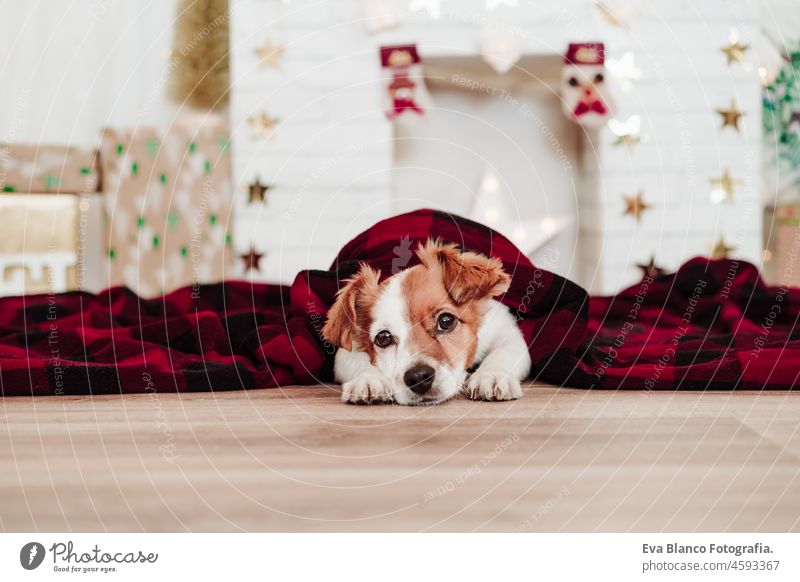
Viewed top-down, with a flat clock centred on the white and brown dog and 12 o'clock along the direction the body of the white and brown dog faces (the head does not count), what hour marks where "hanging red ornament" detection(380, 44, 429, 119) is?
The hanging red ornament is roughly at 6 o'clock from the white and brown dog.

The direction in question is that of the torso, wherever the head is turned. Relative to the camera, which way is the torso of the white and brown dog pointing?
toward the camera

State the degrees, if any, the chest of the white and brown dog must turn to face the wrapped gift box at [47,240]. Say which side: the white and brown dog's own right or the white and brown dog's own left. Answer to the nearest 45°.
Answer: approximately 135° to the white and brown dog's own right

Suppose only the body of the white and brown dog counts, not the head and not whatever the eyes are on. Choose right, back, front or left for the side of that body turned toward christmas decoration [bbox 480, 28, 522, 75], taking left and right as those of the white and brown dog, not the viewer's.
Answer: back

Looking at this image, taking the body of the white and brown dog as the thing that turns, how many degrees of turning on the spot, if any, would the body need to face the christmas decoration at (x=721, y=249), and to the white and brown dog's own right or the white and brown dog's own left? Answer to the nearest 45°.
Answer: approximately 135° to the white and brown dog's own left

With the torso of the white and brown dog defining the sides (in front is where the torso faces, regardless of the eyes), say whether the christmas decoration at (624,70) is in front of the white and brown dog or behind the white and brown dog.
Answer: behind

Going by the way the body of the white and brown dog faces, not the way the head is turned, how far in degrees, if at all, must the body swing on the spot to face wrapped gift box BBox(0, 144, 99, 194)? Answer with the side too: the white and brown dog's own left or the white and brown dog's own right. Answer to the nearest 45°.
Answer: approximately 135° to the white and brown dog's own right
